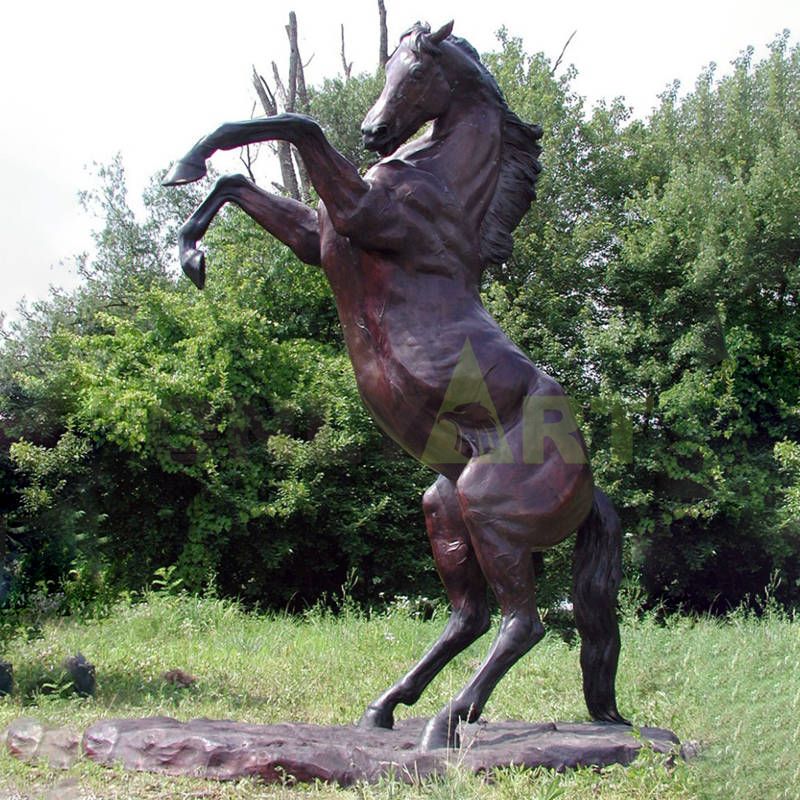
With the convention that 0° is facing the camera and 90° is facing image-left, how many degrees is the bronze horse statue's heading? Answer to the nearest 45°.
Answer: approximately 90°

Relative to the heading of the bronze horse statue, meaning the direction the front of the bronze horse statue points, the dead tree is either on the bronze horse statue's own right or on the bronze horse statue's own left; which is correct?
on the bronze horse statue's own right
